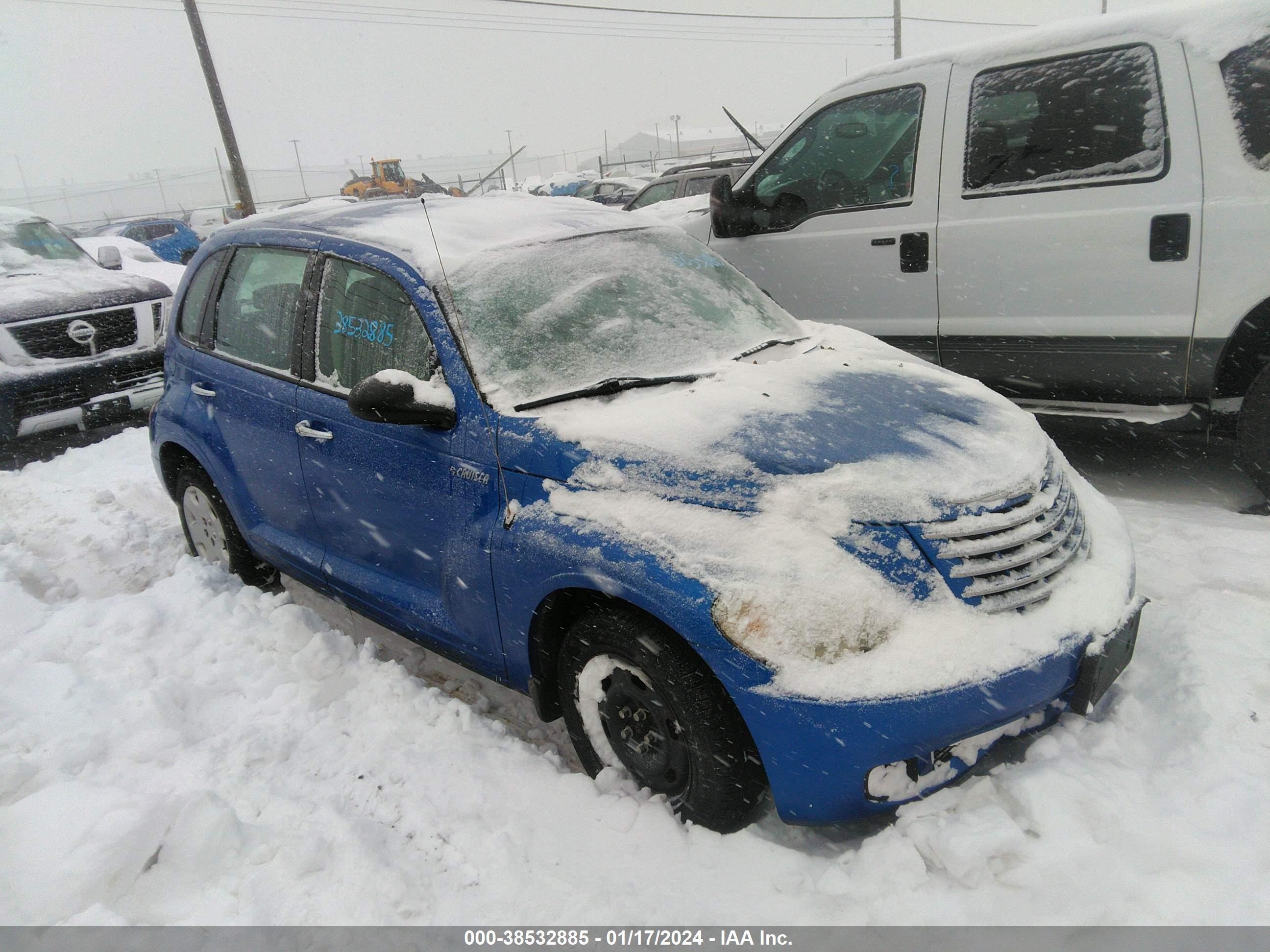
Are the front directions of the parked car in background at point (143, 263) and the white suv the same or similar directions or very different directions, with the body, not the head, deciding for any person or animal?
very different directions

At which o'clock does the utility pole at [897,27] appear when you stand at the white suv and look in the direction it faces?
The utility pole is roughly at 3 o'clock from the white suv.

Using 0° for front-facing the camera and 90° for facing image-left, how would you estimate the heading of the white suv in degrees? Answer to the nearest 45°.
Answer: approximately 90°

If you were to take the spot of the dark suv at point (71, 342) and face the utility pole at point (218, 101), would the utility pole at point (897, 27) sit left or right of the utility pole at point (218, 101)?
right

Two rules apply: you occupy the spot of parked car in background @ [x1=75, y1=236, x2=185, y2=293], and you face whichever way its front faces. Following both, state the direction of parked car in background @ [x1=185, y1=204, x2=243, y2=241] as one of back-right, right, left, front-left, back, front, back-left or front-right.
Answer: back-left

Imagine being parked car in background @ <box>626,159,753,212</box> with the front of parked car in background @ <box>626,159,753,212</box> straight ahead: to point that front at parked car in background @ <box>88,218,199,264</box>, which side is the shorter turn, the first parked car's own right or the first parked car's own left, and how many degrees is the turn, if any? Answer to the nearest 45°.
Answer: approximately 45° to the first parked car's own right

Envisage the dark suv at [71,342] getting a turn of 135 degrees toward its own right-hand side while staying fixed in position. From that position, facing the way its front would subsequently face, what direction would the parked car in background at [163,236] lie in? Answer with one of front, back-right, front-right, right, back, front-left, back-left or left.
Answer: right

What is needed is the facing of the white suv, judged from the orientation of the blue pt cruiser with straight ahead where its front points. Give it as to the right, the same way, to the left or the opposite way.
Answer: the opposite way

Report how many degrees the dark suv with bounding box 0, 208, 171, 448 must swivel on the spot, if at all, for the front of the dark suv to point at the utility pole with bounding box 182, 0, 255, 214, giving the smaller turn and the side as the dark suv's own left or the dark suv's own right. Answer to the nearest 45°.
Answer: approximately 135° to the dark suv's own left

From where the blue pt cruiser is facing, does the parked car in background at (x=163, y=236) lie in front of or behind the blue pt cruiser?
behind

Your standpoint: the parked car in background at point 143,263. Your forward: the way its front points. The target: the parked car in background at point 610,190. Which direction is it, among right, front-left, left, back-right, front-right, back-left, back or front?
left

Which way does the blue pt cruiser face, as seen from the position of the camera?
facing the viewer and to the right of the viewer

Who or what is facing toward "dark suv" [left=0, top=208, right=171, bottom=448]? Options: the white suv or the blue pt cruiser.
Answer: the white suv

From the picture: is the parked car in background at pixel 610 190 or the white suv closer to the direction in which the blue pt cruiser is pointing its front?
the white suv
